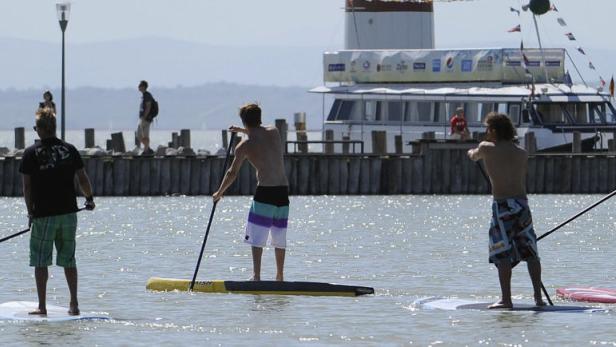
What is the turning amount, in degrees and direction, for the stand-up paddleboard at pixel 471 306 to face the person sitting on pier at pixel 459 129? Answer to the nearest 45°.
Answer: approximately 90° to its right

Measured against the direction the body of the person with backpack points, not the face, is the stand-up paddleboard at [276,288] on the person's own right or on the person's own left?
on the person's own left

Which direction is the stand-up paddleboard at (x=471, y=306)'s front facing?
to the viewer's left

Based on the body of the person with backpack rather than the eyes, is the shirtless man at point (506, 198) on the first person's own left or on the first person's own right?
on the first person's own left

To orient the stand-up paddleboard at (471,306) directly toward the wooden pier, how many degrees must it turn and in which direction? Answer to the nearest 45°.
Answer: approximately 90° to its right

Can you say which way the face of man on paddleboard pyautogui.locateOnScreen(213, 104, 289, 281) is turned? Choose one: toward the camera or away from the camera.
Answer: away from the camera

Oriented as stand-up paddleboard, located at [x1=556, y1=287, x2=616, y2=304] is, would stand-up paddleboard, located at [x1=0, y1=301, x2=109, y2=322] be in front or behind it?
in front

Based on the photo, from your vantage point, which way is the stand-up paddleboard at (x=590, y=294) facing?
to the viewer's left

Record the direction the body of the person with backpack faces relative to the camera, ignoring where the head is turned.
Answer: to the viewer's left

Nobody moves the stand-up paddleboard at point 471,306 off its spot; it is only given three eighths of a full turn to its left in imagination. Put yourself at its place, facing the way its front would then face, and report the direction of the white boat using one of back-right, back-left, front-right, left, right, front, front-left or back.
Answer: back-left
